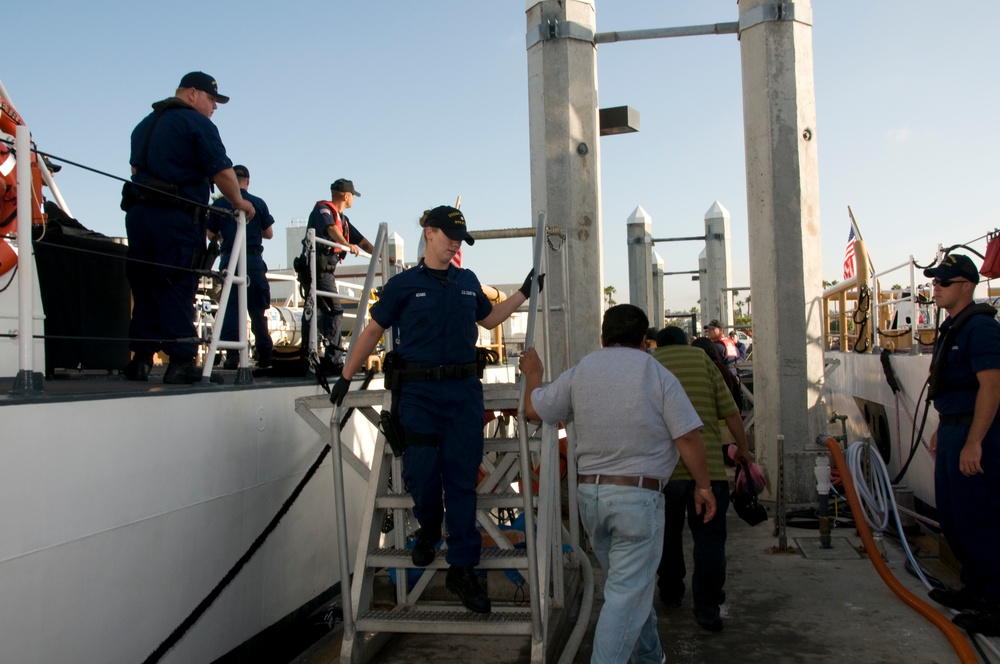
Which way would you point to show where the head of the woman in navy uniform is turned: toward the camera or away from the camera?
toward the camera

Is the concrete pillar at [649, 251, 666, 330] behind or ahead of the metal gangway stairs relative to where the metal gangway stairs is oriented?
behind

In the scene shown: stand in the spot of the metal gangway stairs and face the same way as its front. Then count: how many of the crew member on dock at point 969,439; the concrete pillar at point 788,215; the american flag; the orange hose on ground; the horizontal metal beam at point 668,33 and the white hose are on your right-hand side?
0

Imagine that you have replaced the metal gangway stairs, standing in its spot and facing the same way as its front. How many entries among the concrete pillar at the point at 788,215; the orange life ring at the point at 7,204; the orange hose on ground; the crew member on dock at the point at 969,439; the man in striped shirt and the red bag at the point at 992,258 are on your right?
1

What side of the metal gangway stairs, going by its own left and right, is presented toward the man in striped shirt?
left

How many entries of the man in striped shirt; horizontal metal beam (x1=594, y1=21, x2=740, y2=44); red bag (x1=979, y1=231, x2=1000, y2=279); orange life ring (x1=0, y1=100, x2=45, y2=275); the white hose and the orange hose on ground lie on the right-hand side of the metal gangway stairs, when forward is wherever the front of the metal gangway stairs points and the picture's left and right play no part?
1

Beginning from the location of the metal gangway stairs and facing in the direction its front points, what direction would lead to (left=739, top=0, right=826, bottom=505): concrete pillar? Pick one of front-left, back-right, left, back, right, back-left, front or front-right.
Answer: back-left

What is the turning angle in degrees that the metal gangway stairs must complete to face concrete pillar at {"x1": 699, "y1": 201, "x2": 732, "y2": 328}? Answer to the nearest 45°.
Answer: approximately 135° to its left

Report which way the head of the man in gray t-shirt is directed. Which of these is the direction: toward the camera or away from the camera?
away from the camera

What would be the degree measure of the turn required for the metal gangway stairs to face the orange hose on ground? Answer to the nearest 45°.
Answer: approximately 90° to its left

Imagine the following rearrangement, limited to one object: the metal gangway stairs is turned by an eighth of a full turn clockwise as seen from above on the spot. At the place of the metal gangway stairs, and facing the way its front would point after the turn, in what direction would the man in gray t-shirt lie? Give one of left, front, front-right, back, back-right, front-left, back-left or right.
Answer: left

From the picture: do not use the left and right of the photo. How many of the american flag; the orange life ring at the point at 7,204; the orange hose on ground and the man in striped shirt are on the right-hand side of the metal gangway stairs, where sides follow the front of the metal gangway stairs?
1

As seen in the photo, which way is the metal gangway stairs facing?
toward the camera

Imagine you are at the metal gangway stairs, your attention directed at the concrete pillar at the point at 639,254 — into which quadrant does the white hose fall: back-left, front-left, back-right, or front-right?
front-right

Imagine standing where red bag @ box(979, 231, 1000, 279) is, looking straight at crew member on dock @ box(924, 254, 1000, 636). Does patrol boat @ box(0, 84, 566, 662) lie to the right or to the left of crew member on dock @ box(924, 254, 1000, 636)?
right

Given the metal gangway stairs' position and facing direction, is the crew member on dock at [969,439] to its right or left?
on its left

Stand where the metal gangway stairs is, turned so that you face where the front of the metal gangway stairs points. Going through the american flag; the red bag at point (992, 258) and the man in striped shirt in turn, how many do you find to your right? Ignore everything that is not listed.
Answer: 0

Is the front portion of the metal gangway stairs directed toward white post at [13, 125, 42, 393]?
no

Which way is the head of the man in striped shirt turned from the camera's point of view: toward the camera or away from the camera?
away from the camera

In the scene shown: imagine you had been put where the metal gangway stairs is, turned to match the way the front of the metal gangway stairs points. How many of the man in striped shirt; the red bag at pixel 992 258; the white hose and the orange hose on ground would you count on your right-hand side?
0
